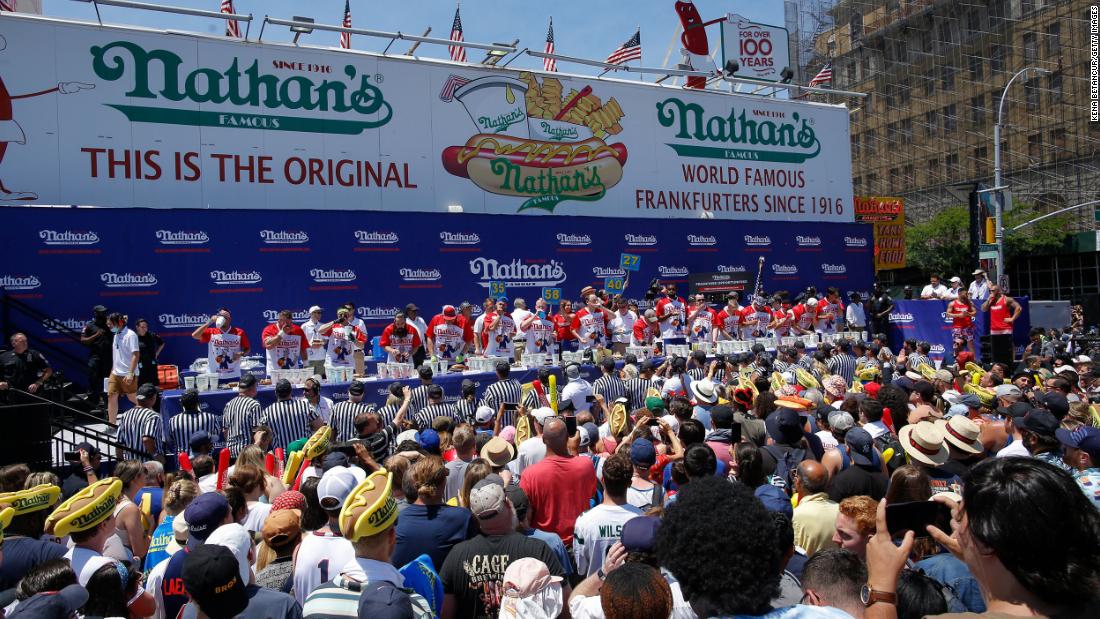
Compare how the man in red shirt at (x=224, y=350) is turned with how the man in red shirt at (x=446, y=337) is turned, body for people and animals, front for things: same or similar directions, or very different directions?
same or similar directions

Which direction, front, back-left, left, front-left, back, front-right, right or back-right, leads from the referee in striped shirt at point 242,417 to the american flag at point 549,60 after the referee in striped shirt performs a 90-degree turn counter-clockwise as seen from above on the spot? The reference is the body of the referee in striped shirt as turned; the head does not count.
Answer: back-right

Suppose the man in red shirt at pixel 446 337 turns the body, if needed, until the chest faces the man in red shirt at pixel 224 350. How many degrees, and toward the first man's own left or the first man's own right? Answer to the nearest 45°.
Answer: approximately 90° to the first man's own right

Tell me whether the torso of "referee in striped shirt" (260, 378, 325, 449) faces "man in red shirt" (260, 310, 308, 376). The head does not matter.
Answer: yes

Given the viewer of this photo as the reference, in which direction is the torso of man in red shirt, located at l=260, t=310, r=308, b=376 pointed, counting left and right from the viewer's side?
facing the viewer

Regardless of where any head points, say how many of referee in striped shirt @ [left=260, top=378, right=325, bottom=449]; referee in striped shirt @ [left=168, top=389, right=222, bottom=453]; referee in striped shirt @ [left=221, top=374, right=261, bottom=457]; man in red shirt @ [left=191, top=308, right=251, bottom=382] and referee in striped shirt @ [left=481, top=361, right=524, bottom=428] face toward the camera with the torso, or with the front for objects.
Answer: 1

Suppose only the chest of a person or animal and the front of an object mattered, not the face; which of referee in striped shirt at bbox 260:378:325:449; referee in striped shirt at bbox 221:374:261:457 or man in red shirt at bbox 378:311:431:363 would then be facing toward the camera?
the man in red shirt

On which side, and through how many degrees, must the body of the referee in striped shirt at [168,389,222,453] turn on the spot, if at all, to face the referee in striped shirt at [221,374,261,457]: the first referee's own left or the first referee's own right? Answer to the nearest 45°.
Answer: approximately 90° to the first referee's own right

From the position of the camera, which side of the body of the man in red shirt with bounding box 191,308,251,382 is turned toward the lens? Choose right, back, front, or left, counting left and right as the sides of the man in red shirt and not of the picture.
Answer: front

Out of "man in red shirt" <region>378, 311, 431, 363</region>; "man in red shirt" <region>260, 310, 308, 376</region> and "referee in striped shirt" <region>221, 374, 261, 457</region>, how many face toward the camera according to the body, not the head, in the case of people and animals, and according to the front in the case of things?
2

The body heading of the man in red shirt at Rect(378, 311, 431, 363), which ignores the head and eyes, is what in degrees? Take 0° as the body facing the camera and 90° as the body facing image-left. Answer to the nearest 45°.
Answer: approximately 0°

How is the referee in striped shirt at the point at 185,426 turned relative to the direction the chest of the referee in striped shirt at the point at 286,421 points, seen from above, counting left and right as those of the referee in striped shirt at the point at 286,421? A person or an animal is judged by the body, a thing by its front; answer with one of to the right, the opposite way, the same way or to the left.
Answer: the same way

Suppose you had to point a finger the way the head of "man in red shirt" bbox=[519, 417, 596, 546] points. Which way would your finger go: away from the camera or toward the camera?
away from the camera

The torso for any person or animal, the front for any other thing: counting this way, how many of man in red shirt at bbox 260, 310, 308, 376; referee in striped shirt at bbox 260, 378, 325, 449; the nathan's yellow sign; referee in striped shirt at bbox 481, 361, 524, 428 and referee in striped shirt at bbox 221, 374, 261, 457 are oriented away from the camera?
3

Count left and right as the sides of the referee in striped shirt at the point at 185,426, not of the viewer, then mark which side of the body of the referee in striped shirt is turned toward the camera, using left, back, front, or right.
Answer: back

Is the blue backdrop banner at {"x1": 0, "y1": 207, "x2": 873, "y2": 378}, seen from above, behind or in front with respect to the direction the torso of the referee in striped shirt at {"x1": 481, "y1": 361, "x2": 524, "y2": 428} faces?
in front

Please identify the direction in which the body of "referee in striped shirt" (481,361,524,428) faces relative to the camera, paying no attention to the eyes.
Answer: away from the camera

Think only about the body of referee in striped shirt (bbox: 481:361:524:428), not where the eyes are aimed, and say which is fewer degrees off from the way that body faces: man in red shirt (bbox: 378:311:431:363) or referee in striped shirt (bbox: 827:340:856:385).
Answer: the man in red shirt

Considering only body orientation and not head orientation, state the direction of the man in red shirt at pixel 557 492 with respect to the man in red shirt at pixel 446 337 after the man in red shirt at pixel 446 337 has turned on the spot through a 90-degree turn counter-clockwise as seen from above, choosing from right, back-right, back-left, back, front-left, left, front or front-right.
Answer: right

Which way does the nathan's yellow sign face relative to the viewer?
toward the camera

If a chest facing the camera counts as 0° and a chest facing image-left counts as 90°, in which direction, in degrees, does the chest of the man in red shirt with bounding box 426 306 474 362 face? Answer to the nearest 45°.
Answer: approximately 0°
